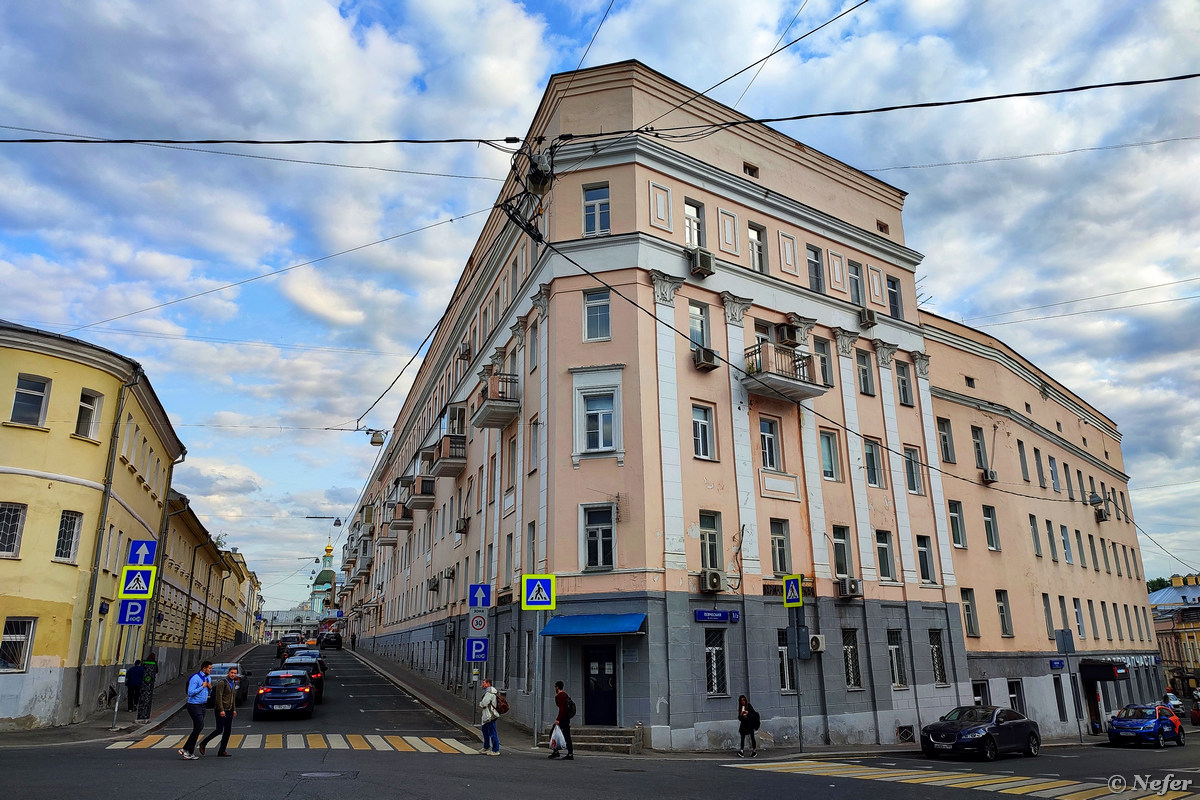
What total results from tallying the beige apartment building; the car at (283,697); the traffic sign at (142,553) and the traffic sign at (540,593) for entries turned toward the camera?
3

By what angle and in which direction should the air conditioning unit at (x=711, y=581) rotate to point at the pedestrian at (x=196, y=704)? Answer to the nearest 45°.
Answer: approximately 90° to its right

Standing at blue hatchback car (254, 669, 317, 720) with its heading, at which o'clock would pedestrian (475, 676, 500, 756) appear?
The pedestrian is roughly at 5 o'clock from the blue hatchback car.

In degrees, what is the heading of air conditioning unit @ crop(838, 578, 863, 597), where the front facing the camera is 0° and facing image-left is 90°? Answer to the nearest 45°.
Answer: approximately 315°

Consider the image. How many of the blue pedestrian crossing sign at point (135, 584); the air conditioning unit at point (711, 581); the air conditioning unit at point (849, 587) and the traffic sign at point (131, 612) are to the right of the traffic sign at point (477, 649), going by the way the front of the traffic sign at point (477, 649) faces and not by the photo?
2

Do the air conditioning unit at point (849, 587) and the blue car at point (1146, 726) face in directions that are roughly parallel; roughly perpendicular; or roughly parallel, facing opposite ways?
roughly perpendicular

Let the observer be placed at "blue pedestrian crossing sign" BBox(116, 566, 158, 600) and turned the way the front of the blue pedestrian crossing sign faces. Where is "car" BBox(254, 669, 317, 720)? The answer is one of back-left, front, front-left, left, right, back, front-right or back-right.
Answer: back-left

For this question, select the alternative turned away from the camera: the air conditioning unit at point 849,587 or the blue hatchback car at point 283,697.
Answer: the blue hatchback car

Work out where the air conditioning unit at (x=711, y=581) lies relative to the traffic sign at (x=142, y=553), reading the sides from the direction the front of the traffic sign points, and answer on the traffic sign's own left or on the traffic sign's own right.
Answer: on the traffic sign's own left

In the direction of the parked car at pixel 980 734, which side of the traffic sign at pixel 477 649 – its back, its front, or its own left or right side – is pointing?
left

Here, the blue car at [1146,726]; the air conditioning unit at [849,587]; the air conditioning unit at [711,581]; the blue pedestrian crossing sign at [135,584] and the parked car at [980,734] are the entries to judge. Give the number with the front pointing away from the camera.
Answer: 0

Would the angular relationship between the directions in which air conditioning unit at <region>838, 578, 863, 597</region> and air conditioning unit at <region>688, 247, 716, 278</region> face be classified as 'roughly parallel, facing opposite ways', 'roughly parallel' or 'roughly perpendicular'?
roughly parallel

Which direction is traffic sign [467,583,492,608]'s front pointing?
toward the camera

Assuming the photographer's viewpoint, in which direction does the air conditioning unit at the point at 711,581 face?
facing the viewer and to the right of the viewer

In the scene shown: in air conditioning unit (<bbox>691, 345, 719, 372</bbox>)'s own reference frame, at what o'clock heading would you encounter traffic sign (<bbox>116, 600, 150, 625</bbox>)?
The traffic sign is roughly at 4 o'clock from the air conditioning unit.

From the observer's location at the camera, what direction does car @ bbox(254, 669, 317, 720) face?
facing away from the viewer

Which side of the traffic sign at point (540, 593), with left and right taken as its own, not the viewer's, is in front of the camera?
front

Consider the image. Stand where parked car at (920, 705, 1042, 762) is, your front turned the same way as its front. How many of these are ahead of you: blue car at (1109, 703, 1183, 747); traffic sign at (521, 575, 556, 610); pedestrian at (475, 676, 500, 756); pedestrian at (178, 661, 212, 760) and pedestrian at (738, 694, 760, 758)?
4

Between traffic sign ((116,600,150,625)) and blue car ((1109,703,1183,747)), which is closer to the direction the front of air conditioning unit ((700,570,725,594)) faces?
the blue car

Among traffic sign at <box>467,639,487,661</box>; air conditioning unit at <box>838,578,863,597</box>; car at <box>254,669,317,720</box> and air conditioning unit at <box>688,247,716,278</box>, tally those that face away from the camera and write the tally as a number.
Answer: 1

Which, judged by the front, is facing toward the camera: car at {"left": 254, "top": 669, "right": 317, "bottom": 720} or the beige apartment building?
the beige apartment building

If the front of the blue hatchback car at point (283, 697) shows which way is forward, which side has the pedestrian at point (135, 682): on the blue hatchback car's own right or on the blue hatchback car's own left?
on the blue hatchback car's own left

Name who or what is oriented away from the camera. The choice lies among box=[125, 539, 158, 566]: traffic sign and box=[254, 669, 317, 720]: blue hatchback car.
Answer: the blue hatchback car
